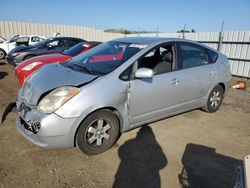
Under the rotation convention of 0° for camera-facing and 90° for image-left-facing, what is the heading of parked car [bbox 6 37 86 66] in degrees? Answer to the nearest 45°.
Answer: approximately 45°

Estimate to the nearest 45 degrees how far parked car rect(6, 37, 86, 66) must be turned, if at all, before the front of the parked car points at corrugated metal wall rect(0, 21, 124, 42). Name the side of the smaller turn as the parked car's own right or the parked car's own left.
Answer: approximately 135° to the parked car's own right

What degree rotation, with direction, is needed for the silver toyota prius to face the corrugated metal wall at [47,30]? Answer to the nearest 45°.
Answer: approximately 135° to its right

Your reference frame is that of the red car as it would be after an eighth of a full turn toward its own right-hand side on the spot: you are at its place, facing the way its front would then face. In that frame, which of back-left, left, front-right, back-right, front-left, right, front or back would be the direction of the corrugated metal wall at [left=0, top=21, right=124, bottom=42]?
right

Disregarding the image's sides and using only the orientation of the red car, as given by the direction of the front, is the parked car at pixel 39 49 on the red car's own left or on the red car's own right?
on the red car's own right

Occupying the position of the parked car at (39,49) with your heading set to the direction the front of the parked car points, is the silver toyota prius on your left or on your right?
on your left

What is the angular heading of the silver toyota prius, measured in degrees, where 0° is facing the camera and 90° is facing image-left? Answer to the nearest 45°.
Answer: approximately 45°

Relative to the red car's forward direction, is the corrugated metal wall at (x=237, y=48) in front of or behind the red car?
behind

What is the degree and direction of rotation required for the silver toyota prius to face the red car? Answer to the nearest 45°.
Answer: approximately 90° to its right
